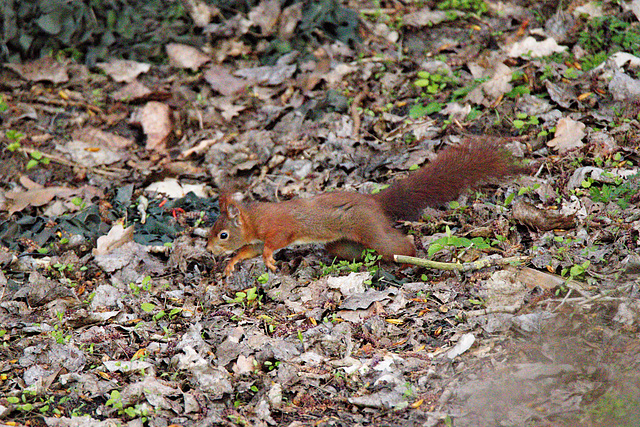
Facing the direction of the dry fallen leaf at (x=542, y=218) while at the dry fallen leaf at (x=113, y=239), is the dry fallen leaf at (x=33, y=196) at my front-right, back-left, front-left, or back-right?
back-left

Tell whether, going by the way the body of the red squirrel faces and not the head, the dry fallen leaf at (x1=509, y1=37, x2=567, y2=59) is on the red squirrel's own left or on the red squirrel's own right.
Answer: on the red squirrel's own right

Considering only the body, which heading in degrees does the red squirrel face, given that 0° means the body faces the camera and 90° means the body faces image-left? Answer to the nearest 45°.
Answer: approximately 90°

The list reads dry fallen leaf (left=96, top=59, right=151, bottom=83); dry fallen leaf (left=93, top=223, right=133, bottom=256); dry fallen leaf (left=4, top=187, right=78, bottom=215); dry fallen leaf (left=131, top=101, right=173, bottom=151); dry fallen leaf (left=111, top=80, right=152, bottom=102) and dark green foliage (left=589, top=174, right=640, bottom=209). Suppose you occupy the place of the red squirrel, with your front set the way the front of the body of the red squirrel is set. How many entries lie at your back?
1

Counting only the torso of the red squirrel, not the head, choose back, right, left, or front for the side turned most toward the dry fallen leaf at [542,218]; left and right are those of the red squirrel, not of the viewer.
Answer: back

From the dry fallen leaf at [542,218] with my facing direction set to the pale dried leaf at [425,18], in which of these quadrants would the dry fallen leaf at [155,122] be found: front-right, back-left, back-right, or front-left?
front-left

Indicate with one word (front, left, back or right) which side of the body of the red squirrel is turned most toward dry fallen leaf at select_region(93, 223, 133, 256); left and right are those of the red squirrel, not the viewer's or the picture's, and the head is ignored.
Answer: front

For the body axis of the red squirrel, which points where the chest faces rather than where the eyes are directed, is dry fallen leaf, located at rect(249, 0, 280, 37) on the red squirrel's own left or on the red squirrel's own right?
on the red squirrel's own right

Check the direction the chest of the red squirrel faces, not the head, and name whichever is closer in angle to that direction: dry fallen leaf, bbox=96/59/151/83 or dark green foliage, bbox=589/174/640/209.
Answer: the dry fallen leaf

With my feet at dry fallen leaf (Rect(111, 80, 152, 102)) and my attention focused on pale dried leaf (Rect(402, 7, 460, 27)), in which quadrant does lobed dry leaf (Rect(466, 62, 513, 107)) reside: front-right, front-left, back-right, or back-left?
front-right

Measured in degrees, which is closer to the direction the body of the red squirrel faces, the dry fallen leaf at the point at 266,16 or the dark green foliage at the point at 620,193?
the dry fallen leaf

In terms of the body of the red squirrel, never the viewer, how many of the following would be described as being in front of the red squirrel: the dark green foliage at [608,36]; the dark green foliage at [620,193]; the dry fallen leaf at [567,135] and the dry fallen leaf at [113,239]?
1

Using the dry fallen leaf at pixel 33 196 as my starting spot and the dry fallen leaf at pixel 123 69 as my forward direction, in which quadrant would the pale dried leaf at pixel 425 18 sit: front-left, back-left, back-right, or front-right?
front-right

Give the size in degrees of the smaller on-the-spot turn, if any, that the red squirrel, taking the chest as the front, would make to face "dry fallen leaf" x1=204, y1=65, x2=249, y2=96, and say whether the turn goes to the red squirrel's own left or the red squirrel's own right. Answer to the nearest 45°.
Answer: approximately 45° to the red squirrel's own right

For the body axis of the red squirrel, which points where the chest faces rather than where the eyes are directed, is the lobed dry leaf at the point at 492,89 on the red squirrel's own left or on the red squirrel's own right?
on the red squirrel's own right

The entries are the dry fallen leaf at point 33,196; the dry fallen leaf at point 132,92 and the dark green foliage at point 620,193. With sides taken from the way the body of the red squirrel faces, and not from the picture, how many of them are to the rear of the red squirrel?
1
